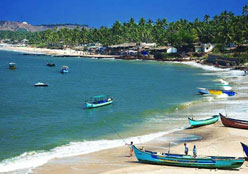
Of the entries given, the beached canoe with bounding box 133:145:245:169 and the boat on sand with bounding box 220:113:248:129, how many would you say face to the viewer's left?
2

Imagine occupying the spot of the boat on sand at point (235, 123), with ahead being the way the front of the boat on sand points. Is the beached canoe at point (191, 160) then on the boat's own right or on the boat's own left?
on the boat's own left

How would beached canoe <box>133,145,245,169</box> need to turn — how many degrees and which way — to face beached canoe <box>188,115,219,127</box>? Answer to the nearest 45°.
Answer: approximately 90° to its right

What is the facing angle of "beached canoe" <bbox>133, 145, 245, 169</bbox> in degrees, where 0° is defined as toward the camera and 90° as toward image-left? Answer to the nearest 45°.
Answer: approximately 90°

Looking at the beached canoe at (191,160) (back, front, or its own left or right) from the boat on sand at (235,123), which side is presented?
right

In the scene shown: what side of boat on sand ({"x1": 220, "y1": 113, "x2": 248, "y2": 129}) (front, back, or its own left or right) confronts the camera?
left
